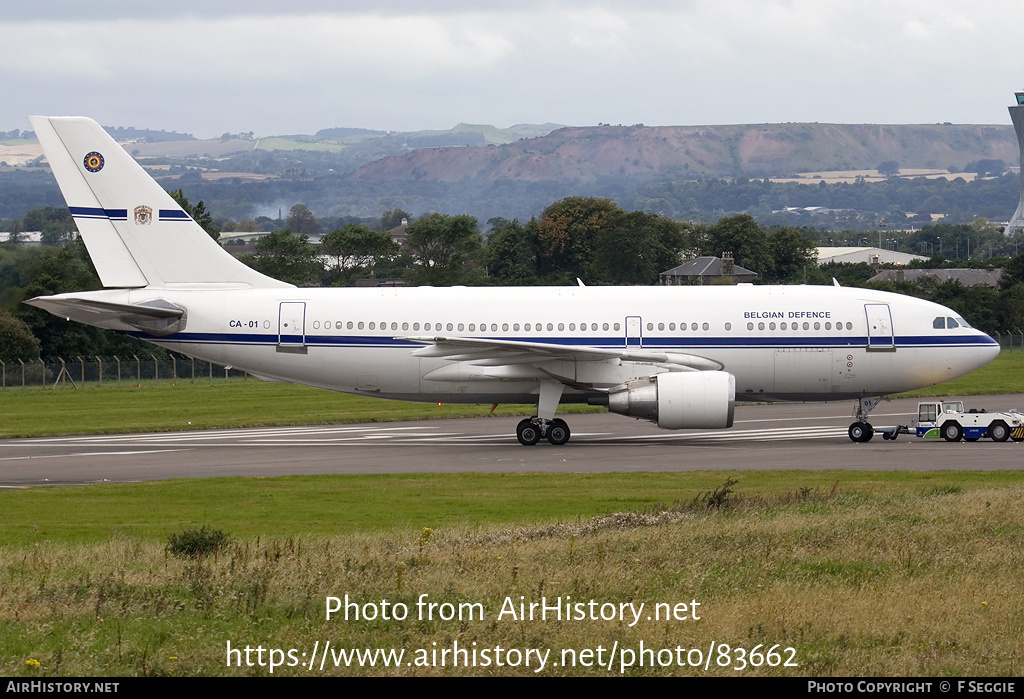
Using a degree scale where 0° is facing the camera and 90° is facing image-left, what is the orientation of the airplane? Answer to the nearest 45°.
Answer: approximately 270°

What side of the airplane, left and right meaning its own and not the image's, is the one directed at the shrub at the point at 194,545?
right
